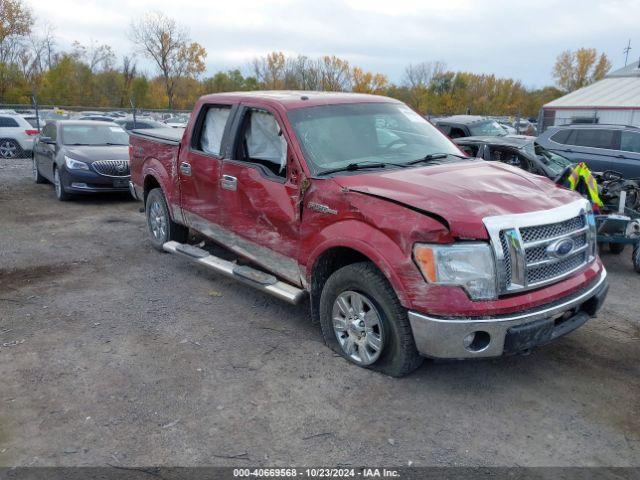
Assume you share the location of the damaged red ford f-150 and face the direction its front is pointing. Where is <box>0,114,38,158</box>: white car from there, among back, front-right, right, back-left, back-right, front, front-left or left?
back

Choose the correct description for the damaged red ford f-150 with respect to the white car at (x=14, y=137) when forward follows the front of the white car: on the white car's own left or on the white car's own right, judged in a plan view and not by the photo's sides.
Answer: on the white car's own left

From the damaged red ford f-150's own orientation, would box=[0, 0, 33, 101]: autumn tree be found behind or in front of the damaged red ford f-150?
behind

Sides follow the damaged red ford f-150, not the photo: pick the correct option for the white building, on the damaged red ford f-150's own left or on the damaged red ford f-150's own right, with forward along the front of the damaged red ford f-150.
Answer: on the damaged red ford f-150's own left

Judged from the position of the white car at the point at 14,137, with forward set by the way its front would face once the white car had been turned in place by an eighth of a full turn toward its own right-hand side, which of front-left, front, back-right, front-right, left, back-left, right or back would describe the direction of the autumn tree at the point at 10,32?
front-right

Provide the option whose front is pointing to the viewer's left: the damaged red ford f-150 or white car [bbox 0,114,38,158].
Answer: the white car

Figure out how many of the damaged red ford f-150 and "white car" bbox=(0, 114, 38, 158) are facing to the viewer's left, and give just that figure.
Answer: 1

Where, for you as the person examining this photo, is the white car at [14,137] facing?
facing to the left of the viewer

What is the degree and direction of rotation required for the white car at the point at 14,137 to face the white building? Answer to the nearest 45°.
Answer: approximately 180°
